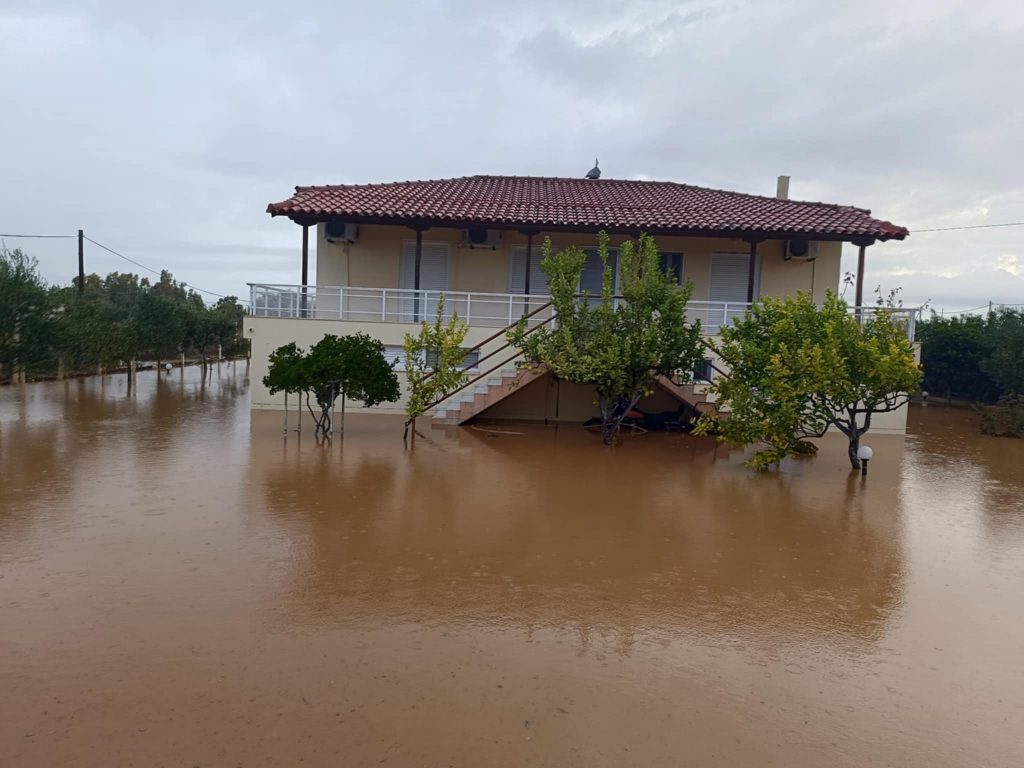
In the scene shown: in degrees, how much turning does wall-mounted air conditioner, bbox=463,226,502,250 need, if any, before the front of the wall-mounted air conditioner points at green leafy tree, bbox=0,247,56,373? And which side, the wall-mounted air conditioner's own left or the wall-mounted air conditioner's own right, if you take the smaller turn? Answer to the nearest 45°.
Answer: approximately 90° to the wall-mounted air conditioner's own right

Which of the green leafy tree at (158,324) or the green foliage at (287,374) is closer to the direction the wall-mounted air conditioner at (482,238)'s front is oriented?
the green foliage

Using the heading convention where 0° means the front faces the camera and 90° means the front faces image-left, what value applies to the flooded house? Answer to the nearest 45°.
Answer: approximately 0°

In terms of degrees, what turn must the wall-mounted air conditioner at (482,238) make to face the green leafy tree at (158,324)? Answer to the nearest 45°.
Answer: approximately 135° to its right

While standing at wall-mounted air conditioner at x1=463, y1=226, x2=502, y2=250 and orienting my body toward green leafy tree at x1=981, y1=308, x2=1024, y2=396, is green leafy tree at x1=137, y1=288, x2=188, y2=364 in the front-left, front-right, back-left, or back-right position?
back-left

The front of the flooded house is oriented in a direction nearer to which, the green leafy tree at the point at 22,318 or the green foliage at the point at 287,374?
the green foliage

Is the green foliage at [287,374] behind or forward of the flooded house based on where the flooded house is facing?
forward

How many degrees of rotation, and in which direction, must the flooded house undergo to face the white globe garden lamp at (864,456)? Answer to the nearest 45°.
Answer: approximately 45° to its left

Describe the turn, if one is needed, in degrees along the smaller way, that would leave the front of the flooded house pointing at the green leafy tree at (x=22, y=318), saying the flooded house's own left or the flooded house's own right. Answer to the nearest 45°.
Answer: approximately 90° to the flooded house's own right

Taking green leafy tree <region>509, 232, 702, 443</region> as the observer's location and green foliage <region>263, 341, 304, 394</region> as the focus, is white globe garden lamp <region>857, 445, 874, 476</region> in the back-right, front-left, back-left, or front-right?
back-left

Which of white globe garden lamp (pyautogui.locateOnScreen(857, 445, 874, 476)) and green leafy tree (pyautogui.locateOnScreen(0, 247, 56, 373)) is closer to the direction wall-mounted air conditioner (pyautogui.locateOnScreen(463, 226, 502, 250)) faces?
the white globe garden lamp

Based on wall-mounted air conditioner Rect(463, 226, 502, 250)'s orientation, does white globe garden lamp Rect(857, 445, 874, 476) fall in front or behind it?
in front

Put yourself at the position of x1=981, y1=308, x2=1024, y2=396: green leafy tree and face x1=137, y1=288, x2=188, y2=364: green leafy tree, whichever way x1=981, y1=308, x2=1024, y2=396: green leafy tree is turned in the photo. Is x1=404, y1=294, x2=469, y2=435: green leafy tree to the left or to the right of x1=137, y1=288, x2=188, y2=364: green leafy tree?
left

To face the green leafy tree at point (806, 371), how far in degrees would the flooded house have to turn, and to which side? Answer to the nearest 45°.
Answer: approximately 45° to its left
